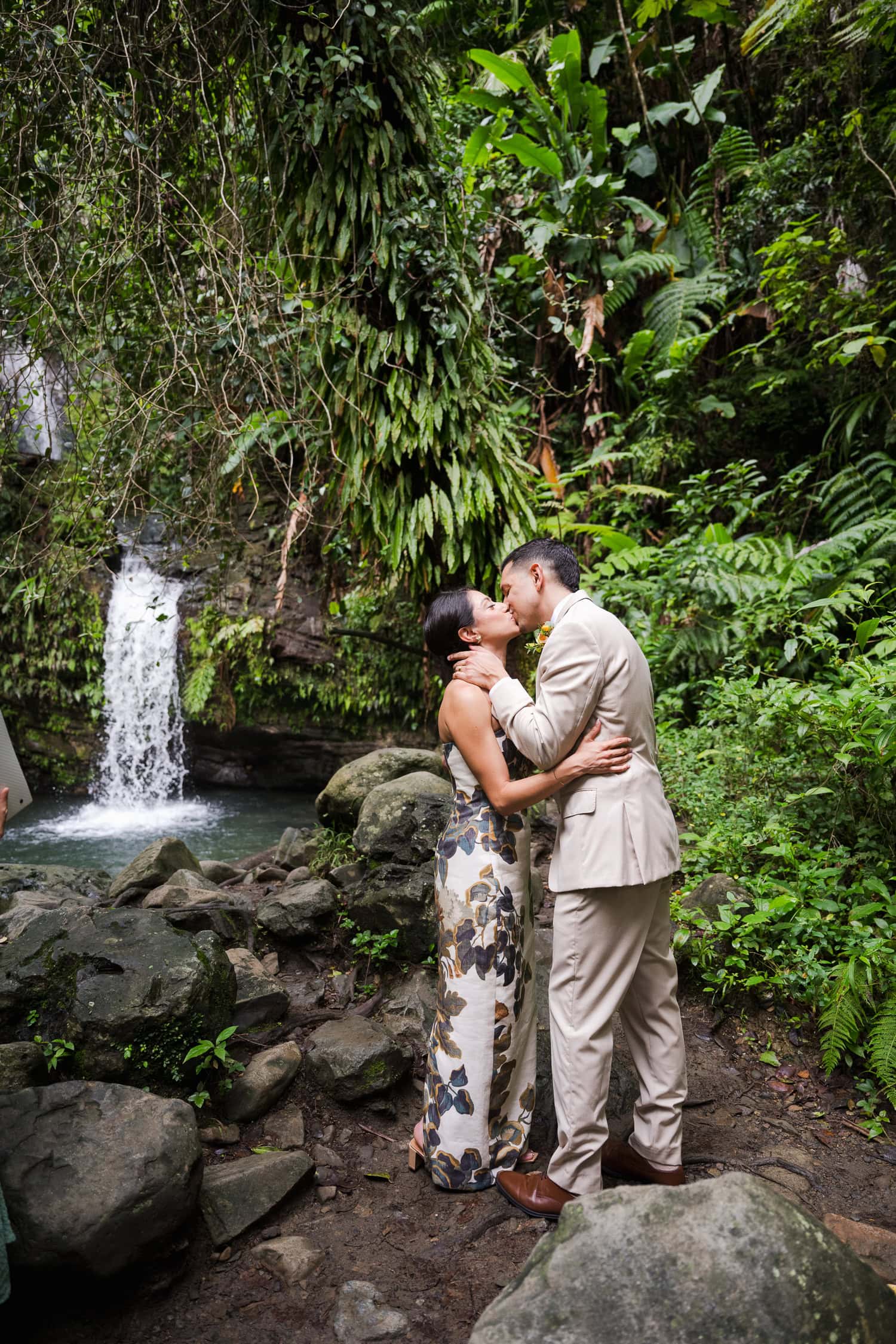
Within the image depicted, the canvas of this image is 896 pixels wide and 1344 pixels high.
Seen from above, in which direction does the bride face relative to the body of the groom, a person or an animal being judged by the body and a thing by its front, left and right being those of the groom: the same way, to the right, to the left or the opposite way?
the opposite way

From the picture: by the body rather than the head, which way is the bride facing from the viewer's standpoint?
to the viewer's right

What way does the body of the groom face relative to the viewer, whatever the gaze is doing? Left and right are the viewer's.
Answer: facing to the left of the viewer

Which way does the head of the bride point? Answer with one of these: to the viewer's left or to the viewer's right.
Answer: to the viewer's right

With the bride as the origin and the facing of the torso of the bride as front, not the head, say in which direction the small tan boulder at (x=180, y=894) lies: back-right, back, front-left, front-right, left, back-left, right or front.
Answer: back-left

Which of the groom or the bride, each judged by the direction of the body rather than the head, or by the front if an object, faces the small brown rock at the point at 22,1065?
the groom

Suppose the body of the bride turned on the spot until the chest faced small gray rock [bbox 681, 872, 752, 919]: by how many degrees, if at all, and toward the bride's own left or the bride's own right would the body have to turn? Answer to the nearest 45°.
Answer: approximately 45° to the bride's own left

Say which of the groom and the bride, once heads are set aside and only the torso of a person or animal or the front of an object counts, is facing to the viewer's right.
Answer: the bride

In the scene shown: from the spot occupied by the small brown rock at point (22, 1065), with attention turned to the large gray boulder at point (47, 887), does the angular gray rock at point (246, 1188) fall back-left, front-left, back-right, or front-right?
back-right

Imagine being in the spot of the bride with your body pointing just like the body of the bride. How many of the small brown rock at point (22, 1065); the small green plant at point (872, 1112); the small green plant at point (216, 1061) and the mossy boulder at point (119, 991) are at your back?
3

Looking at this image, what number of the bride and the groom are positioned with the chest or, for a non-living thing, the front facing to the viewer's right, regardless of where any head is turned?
1
